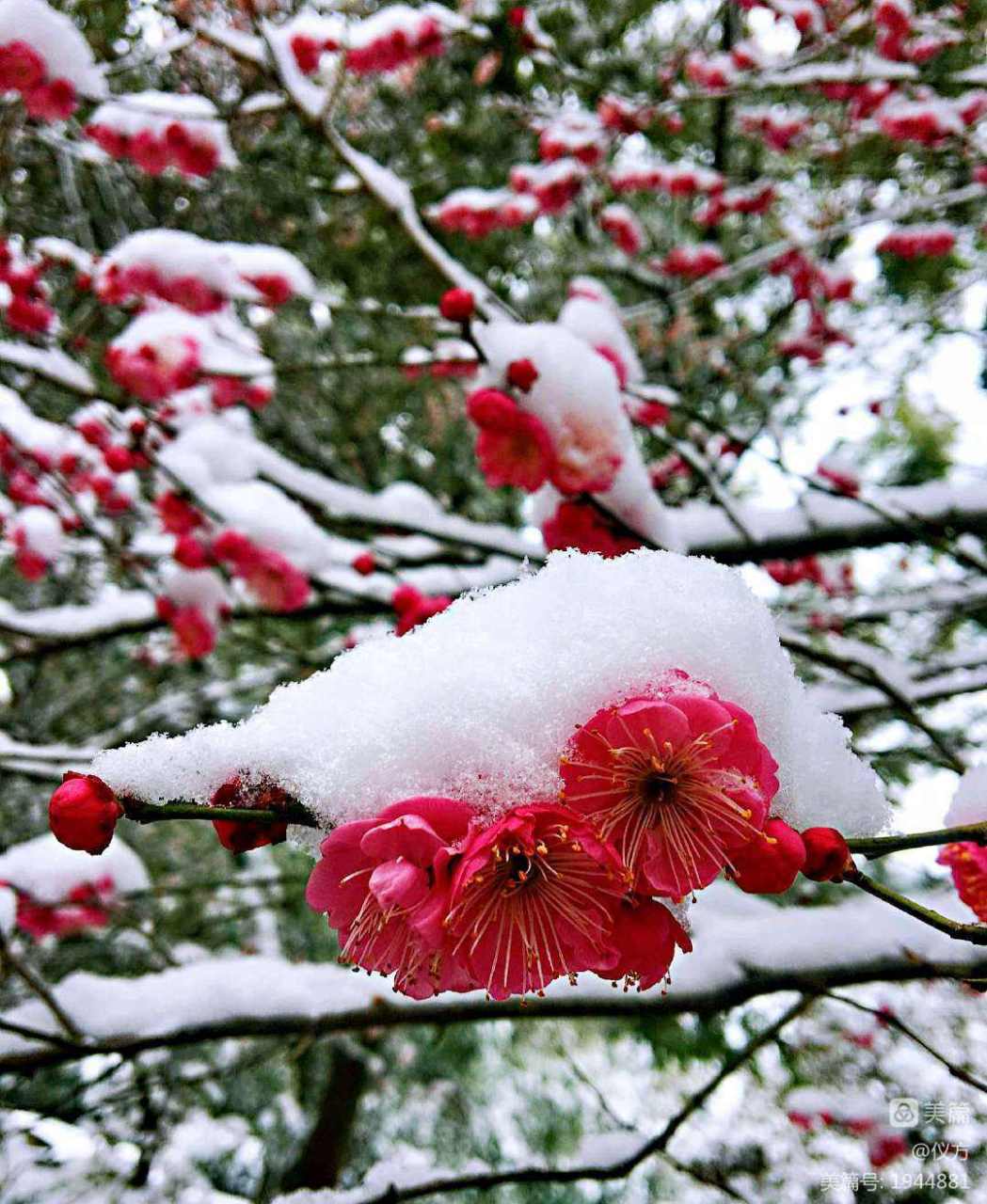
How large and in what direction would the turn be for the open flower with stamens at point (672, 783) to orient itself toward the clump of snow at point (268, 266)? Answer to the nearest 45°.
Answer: approximately 135° to its right

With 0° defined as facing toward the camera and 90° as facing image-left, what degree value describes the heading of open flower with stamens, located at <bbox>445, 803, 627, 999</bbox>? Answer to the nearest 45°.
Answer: approximately 0°

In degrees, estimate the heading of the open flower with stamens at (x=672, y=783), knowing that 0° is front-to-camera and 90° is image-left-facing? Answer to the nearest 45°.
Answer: approximately 0°

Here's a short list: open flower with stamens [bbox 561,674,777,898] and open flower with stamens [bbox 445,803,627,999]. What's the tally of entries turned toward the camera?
2
